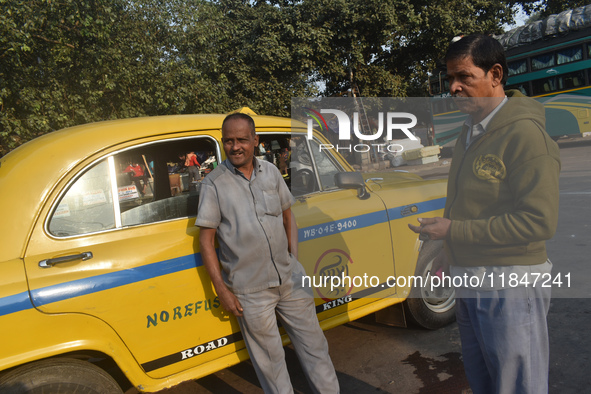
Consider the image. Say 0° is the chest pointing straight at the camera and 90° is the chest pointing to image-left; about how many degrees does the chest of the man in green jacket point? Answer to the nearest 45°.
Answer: approximately 45°

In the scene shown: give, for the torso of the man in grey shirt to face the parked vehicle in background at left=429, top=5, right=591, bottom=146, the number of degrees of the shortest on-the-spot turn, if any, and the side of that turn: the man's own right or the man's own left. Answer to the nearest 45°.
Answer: approximately 90° to the man's own left

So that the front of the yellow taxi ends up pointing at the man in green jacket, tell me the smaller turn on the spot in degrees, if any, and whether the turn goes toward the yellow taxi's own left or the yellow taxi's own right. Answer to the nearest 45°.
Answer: approximately 90° to the yellow taxi's own right
